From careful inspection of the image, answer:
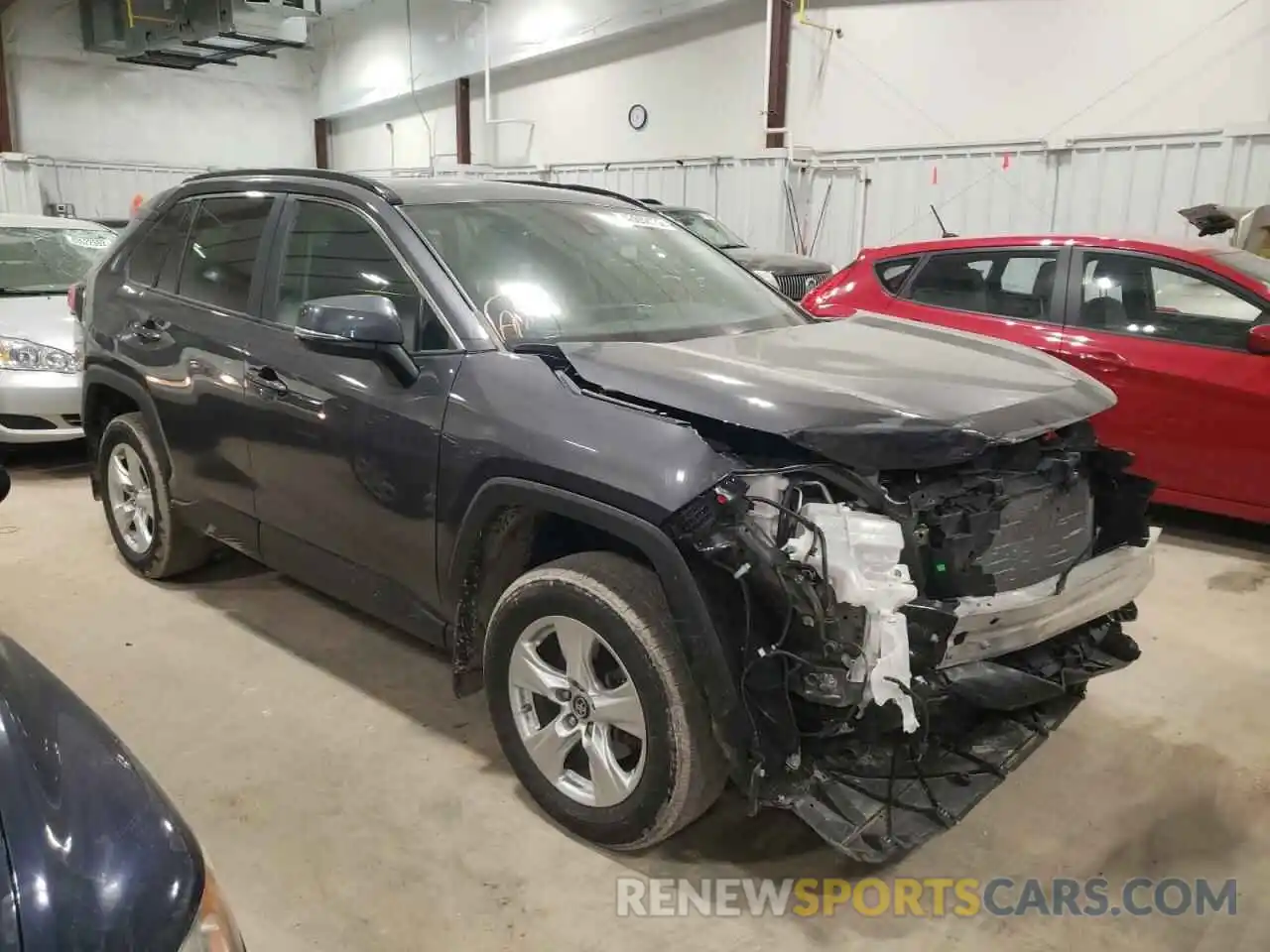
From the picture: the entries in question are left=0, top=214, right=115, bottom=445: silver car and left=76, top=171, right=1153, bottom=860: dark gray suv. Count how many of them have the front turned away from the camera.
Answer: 0

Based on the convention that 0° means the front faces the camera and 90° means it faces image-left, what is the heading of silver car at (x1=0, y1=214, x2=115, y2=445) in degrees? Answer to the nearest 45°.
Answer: approximately 315°

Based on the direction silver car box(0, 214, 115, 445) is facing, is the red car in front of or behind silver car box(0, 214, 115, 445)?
in front

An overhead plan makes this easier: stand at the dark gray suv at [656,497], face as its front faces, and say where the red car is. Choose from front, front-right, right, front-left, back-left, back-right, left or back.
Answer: left

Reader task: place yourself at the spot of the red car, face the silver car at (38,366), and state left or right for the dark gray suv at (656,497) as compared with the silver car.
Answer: left

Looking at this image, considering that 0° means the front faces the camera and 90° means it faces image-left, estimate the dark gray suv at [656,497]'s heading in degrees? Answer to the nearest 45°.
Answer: approximately 315°

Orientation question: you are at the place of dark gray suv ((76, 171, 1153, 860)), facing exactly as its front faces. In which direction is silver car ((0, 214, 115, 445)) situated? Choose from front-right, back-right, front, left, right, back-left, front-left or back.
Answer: back
